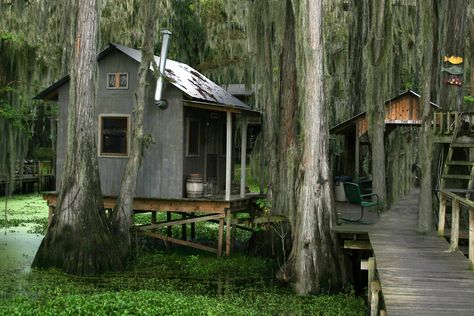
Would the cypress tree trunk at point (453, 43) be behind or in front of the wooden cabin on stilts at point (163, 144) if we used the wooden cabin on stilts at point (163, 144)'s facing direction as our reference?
in front

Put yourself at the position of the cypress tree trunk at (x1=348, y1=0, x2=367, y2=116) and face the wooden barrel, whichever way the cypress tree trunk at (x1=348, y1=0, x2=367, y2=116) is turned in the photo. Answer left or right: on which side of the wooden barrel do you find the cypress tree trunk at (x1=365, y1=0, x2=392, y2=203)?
left

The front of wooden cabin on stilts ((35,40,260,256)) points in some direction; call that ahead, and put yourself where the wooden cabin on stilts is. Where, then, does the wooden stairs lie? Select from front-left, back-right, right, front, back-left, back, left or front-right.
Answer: front

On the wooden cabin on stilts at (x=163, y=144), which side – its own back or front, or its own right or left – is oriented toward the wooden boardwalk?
front

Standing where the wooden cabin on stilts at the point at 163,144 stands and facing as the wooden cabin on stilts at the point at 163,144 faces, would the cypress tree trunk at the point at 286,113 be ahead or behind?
ahead

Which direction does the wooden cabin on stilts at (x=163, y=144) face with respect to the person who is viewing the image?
facing the viewer and to the right of the viewer

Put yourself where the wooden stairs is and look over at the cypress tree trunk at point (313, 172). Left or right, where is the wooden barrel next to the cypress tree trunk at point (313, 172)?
right

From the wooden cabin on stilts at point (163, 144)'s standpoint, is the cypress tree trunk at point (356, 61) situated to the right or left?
on its left

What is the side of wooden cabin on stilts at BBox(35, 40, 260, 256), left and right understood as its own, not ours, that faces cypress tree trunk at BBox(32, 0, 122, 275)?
right

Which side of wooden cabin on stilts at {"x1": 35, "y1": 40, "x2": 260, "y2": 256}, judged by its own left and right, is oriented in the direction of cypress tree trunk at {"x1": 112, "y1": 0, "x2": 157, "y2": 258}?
right
